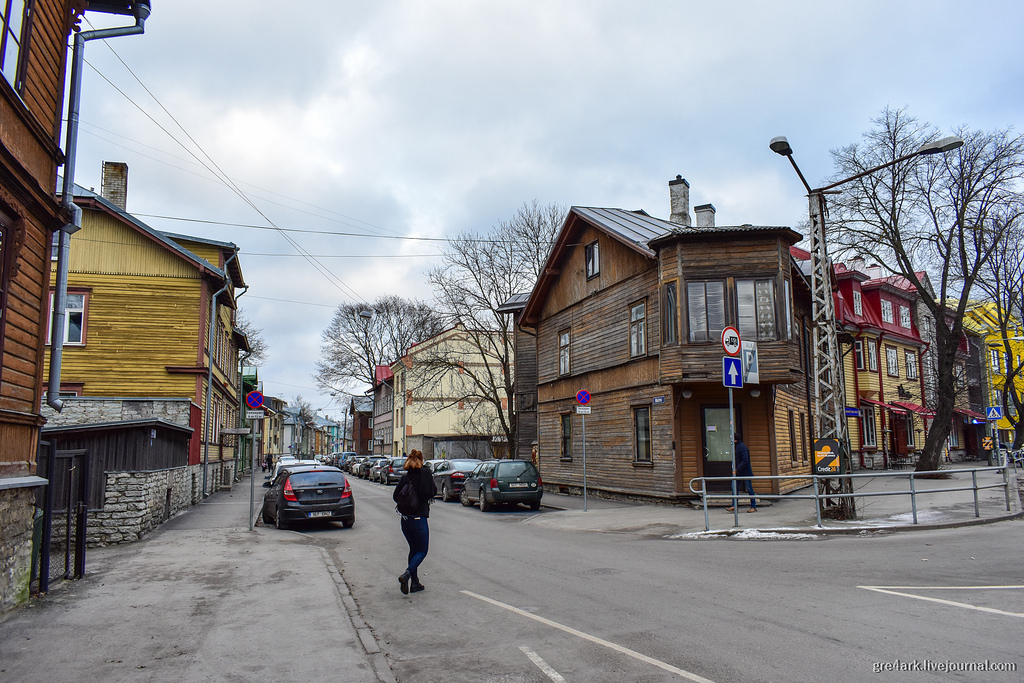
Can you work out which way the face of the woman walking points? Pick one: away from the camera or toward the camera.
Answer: away from the camera

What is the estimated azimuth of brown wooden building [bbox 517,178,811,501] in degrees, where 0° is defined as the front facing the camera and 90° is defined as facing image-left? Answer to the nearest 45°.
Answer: approximately 0°

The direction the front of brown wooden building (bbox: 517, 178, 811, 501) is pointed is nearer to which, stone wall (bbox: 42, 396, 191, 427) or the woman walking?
the woman walking

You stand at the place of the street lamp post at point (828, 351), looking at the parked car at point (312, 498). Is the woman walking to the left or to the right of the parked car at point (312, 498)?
left

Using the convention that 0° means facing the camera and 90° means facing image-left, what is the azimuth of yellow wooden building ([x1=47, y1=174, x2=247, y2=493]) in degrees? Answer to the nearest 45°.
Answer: approximately 270°

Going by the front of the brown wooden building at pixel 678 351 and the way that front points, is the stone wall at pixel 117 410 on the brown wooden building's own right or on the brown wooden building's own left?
on the brown wooden building's own right

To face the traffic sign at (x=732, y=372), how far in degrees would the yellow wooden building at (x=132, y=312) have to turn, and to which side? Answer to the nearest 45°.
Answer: approximately 45° to its right

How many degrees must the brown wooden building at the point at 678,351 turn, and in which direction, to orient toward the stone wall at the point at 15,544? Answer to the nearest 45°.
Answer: approximately 45° to its right

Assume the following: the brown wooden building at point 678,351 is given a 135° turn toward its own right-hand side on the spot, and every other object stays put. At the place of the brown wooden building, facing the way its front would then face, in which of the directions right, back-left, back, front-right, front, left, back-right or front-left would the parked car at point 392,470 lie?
front

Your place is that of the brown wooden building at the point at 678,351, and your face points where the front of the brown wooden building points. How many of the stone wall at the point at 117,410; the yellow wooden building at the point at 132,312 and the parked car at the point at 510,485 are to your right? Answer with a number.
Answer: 3

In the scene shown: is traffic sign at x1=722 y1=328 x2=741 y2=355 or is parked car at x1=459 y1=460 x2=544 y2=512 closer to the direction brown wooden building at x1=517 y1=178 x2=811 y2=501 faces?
the traffic sign

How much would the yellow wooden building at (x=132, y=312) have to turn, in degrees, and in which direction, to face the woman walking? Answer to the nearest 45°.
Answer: approximately 90° to its right

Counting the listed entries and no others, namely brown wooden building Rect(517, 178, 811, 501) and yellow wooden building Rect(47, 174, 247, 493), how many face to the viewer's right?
1
